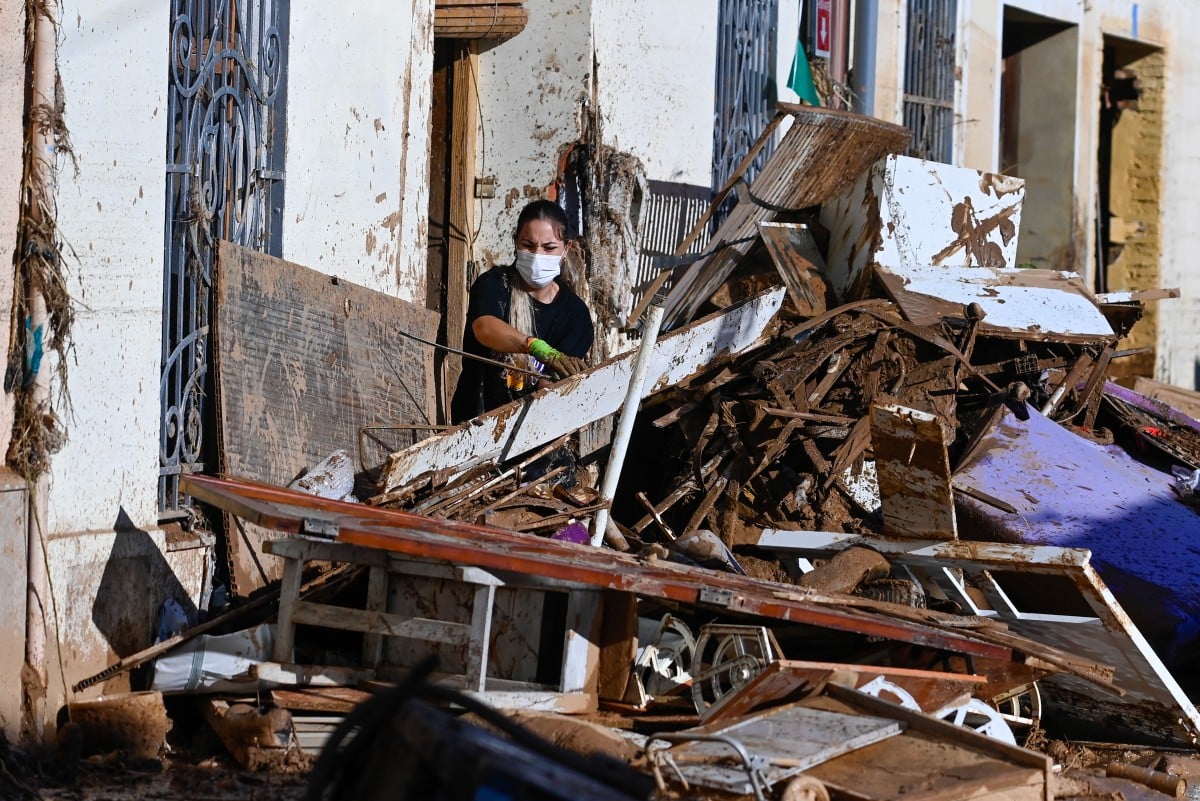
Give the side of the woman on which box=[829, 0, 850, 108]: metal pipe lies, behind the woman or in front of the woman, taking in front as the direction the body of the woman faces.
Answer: behind

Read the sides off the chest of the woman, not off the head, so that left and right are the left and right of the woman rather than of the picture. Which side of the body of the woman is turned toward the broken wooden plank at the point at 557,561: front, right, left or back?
front

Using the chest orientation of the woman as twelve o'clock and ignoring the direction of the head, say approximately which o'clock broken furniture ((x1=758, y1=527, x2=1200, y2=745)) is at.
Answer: The broken furniture is roughly at 10 o'clock from the woman.

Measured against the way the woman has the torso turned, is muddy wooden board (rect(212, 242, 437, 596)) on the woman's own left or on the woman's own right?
on the woman's own right

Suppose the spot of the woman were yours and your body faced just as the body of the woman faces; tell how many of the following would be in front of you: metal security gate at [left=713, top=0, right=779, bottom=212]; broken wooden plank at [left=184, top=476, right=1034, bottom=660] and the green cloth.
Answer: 1

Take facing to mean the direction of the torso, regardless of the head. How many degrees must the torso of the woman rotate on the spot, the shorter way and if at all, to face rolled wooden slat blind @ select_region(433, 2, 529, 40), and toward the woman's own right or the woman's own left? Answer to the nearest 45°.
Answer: approximately 180°

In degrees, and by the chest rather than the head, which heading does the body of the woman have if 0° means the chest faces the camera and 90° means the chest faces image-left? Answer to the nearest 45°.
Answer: approximately 0°

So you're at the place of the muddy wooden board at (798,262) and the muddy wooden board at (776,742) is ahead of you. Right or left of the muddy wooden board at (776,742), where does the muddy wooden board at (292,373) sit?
right

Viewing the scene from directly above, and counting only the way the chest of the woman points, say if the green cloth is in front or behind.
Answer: behind

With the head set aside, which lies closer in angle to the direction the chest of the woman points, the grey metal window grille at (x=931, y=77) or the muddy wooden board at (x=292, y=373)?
the muddy wooden board

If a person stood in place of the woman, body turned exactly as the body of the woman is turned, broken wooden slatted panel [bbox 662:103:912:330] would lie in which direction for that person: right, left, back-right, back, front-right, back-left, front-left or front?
back-left

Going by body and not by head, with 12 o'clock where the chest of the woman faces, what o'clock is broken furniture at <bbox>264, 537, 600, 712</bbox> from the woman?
The broken furniture is roughly at 12 o'clock from the woman.

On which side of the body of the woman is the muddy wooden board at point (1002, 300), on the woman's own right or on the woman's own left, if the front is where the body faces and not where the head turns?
on the woman's own left
